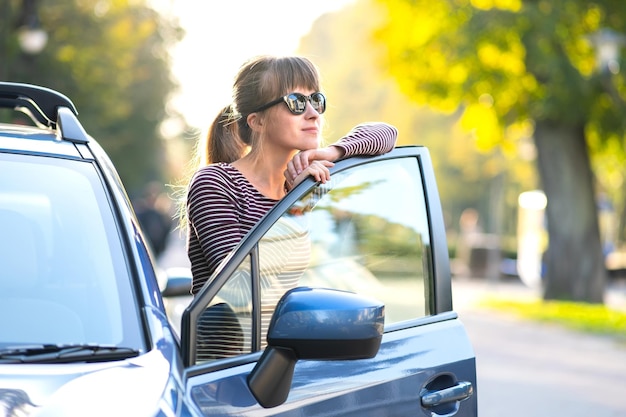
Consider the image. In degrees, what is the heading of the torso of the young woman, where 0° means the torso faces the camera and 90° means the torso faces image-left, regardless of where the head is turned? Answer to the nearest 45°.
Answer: approximately 315°

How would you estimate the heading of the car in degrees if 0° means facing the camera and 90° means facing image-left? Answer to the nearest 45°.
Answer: approximately 0°

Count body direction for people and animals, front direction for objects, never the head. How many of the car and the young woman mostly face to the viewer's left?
0

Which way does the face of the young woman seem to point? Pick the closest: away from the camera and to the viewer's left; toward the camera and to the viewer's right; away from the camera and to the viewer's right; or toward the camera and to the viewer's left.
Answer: toward the camera and to the viewer's right

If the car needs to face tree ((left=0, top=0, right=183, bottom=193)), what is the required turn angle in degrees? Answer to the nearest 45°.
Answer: approximately 180°
